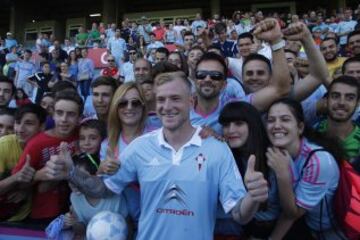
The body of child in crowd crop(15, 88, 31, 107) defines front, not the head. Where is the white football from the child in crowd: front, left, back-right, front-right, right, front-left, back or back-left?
front

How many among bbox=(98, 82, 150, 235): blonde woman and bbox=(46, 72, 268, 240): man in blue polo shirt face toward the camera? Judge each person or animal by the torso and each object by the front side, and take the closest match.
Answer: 2

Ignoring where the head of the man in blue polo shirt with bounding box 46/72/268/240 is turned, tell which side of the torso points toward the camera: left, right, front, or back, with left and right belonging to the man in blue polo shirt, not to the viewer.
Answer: front

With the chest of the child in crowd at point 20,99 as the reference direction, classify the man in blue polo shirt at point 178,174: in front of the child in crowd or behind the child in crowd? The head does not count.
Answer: in front

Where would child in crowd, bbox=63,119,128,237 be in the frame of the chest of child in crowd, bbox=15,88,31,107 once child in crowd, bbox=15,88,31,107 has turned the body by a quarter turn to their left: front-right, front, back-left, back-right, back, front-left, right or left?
right

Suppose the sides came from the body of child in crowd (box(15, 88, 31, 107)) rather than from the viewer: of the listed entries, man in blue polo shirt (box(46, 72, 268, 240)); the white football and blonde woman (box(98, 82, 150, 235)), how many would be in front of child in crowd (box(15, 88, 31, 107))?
3

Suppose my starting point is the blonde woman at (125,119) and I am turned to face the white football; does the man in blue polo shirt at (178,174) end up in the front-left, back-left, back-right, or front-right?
front-left

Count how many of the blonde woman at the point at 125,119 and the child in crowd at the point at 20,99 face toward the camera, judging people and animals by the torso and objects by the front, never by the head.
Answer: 2

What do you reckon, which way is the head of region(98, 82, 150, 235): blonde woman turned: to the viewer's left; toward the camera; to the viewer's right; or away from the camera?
toward the camera

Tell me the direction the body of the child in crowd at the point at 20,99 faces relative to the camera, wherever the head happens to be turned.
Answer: toward the camera

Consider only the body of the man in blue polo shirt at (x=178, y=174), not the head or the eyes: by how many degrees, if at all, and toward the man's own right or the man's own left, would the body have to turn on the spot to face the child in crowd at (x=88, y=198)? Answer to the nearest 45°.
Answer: approximately 135° to the man's own right

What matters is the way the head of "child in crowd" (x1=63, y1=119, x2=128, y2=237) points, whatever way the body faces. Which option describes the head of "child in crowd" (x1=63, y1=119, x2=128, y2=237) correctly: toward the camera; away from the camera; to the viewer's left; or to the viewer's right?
toward the camera
